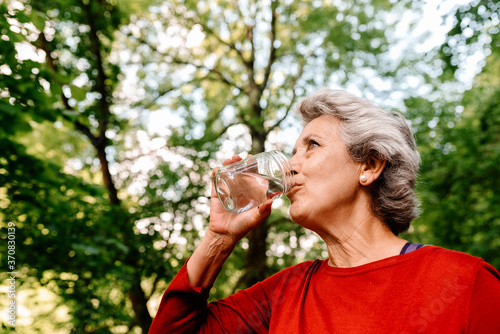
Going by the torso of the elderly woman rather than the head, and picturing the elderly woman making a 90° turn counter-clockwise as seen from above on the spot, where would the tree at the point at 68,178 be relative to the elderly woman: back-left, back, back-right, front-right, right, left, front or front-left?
back

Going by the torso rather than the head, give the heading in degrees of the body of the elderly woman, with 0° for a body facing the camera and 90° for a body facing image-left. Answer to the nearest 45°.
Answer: approximately 45°
